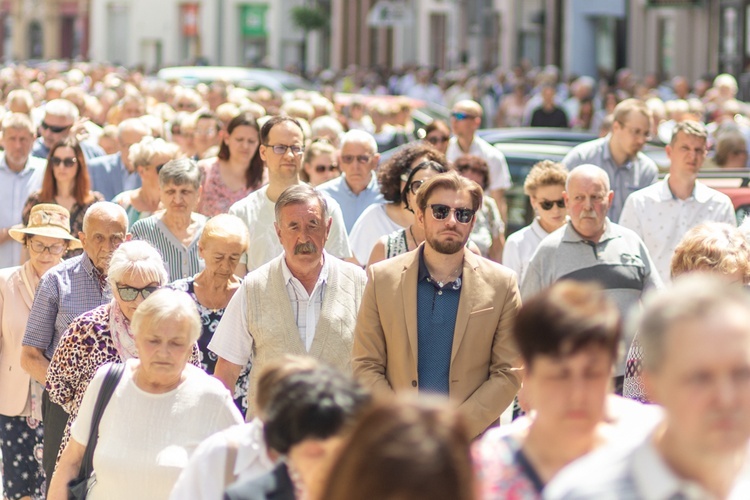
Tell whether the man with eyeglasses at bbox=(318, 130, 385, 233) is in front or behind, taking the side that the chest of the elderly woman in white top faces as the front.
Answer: behind

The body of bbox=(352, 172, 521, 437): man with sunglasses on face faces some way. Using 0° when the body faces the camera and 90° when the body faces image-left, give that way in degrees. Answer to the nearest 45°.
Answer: approximately 0°

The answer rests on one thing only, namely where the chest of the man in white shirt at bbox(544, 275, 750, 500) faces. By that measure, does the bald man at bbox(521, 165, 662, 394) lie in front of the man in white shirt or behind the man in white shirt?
behind

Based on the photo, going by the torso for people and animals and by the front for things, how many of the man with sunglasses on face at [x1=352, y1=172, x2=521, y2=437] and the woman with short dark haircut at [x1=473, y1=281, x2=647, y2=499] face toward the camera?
2

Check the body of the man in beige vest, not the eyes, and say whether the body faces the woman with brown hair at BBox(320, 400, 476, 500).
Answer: yes
